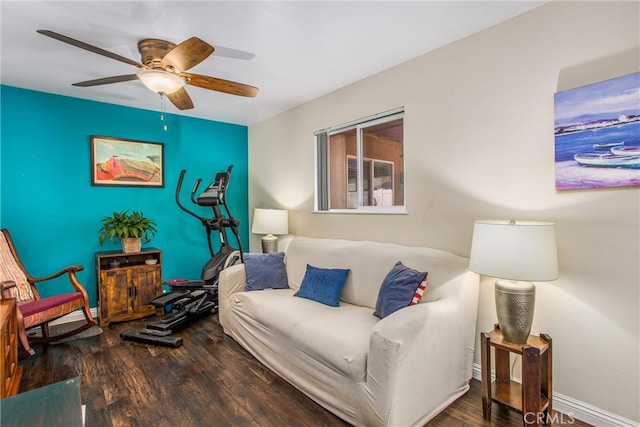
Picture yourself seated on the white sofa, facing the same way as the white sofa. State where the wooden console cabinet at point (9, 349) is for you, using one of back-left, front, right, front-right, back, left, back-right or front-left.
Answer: front-right

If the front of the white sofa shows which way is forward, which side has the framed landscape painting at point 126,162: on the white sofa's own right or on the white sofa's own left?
on the white sofa's own right

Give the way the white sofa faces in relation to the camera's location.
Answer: facing the viewer and to the left of the viewer

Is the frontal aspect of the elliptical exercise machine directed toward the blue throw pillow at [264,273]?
no

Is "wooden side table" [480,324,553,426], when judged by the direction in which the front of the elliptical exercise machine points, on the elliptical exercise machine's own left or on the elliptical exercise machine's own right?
on the elliptical exercise machine's own right

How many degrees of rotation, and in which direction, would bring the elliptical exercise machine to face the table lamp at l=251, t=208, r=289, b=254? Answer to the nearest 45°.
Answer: approximately 45° to its right

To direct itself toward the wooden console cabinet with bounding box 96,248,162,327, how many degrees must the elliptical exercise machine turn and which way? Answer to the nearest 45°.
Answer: approximately 90° to its left

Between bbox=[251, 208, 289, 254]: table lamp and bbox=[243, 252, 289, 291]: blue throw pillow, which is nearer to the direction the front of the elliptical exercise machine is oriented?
the table lamp

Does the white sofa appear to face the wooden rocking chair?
no

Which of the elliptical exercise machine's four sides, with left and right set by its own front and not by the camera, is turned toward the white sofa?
right

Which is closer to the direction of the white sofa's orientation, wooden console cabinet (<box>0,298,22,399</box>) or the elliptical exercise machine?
the wooden console cabinet

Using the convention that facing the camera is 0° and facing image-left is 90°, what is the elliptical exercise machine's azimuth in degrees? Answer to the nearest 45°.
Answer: approximately 225°

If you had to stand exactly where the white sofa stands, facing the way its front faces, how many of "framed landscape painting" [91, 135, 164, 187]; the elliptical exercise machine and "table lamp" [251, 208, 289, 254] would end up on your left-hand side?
0
